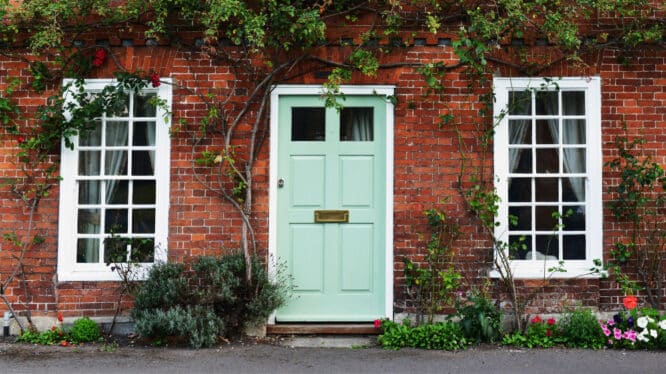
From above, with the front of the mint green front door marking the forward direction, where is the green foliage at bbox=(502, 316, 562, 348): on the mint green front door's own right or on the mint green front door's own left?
on the mint green front door's own left

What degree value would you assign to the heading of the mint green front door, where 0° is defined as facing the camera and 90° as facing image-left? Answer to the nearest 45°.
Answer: approximately 0°

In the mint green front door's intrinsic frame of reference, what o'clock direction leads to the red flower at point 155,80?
The red flower is roughly at 3 o'clock from the mint green front door.

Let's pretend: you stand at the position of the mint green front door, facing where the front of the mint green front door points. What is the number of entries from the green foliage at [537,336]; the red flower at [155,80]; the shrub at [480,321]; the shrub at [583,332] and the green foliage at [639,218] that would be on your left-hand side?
4

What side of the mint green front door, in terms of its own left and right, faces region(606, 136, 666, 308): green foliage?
left

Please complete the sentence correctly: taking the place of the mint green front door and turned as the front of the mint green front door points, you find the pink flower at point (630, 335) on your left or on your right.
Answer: on your left

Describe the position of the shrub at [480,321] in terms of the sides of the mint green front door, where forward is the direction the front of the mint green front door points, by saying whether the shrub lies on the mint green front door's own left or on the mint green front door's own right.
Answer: on the mint green front door's own left

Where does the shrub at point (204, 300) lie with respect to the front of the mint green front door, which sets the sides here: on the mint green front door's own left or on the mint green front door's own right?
on the mint green front door's own right

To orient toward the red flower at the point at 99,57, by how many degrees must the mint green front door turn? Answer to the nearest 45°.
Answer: approximately 90° to its right

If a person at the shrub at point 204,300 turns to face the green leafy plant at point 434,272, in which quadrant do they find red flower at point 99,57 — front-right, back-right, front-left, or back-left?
back-left

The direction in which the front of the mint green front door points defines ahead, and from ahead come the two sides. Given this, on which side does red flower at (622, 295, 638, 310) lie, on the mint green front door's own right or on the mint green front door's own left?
on the mint green front door's own left

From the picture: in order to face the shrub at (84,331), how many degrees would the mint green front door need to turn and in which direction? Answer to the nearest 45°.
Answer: approximately 90° to its right
